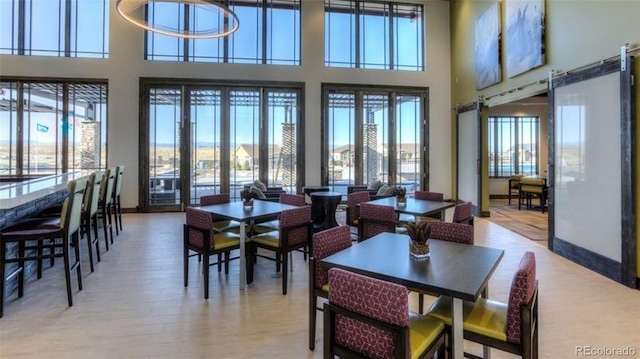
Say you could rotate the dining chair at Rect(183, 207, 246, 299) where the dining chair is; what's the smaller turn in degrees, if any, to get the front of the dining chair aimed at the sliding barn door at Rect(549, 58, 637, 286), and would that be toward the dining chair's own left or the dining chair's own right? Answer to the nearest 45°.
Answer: approximately 45° to the dining chair's own right

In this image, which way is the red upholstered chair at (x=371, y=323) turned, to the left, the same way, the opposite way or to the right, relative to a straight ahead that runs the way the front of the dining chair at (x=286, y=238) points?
to the right

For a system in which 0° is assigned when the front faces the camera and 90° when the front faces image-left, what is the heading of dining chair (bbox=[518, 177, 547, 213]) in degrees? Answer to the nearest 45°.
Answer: approximately 180°

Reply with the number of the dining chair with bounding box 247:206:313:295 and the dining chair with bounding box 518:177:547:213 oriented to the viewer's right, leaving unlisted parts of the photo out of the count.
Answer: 0

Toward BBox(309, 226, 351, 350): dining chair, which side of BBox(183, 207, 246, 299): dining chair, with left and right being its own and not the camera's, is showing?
right

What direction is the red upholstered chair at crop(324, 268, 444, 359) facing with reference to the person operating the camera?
facing away from the viewer and to the right of the viewer

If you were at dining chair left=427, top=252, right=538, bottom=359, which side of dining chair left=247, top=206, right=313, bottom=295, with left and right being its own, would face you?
back

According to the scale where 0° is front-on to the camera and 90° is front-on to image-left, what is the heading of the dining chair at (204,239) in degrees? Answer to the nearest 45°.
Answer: approximately 225°

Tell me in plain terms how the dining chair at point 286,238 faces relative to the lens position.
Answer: facing away from the viewer and to the left of the viewer

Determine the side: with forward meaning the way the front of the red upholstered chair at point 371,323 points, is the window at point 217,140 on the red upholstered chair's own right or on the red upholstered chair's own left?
on the red upholstered chair's own left

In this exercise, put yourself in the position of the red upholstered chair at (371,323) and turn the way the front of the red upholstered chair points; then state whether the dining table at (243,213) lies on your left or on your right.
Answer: on your left
